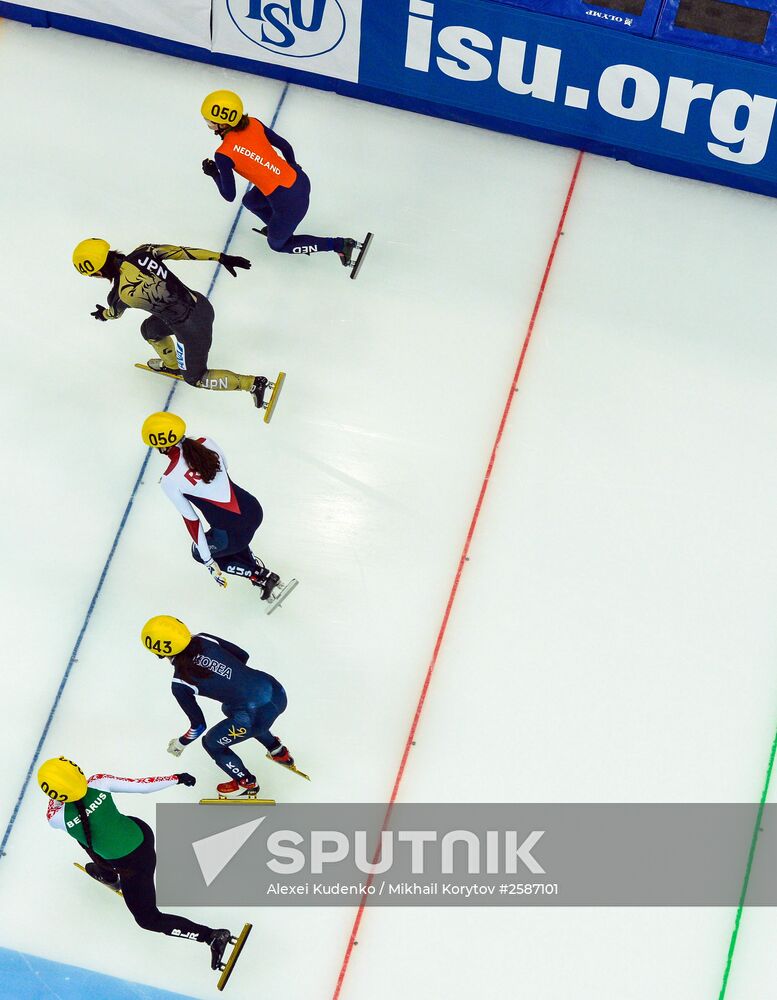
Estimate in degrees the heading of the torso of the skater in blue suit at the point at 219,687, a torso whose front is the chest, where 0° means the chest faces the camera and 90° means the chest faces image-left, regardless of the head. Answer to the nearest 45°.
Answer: approximately 90°

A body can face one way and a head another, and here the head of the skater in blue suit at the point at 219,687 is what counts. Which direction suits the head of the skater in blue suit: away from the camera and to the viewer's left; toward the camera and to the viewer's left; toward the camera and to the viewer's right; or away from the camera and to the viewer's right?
away from the camera and to the viewer's left

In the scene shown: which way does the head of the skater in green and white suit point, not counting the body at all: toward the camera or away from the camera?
away from the camera
